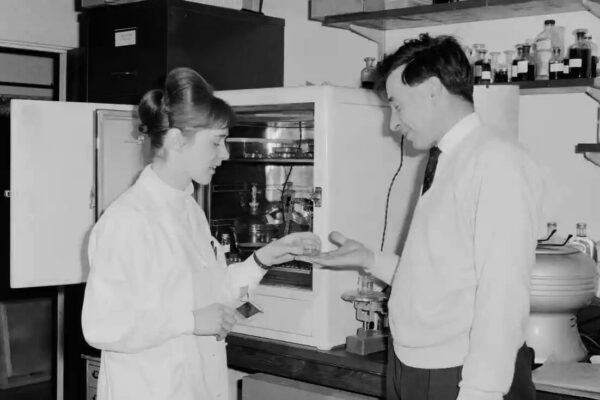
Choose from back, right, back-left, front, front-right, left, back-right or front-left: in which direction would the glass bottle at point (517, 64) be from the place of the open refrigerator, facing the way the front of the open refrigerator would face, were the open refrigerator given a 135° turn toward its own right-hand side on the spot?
right

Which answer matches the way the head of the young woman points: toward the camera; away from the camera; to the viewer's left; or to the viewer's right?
to the viewer's right

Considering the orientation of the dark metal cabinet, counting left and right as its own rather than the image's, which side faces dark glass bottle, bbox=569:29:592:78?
left

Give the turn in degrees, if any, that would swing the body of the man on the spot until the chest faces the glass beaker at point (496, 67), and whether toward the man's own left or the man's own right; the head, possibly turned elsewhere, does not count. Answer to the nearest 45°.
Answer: approximately 90° to the man's own right

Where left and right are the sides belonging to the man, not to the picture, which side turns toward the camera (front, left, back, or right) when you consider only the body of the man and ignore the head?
left

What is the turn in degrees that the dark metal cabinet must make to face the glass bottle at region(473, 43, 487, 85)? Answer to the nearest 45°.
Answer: approximately 90° to its left

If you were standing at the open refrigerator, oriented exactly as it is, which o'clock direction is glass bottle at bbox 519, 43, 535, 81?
The glass bottle is roughly at 8 o'clock from the open refrigerator.

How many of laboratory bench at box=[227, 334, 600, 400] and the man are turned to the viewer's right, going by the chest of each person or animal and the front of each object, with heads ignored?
0

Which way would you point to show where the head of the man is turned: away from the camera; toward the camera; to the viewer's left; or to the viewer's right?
to the viewer's left

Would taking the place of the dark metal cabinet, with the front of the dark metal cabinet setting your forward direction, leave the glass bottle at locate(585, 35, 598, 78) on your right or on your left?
on your left
